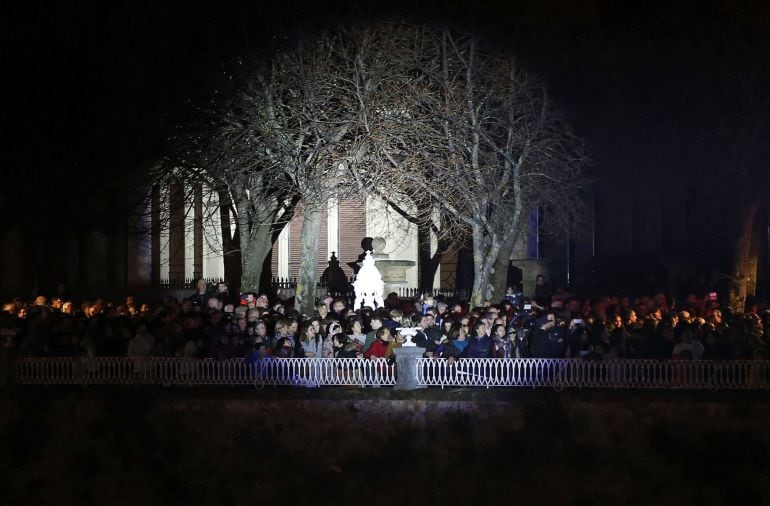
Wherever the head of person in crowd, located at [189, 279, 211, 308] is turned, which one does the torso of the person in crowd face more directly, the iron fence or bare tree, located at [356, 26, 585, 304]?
the iron fence

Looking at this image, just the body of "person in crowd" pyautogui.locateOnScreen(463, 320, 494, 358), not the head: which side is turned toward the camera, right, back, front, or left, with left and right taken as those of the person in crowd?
front

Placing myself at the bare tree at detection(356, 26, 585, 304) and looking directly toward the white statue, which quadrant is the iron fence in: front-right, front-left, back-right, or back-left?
front-left

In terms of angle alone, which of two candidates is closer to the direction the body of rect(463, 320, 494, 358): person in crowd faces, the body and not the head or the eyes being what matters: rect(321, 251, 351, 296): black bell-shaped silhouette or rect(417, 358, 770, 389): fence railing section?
the fence railing section

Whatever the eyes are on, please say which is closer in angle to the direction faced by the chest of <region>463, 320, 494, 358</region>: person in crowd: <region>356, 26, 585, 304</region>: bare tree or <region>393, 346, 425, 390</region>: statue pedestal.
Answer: the statue pedestal

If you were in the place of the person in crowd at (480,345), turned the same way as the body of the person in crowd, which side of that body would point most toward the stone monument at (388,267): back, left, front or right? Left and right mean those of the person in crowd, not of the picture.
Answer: back

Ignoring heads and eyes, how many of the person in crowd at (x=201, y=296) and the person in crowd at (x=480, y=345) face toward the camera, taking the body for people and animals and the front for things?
2

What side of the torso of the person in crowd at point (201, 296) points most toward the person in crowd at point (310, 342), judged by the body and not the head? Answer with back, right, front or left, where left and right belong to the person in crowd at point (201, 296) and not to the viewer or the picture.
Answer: front

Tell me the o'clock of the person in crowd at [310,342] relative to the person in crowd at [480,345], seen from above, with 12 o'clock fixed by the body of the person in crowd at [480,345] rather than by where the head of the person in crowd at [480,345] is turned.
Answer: the person in crowd at [310,342] is roughly at 3 o'clock from the person in crowd at [480,345].

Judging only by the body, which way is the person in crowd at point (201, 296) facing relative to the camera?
toward the camera

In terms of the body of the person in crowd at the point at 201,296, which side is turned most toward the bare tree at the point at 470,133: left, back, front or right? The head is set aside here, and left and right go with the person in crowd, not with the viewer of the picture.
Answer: left

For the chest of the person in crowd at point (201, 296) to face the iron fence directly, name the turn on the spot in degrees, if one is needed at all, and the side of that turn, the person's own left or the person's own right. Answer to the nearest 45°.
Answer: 0° — they already face it

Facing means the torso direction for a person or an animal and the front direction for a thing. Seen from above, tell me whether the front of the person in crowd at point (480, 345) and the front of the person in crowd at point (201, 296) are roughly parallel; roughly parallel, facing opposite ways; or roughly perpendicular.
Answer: roughly parallel

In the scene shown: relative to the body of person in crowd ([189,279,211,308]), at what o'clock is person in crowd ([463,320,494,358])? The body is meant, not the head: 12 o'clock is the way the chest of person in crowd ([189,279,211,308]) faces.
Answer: person in crowd ([463,320,494,358]) is roughly at 11 o'clock from person in crowd ([189,279,211,308]).
